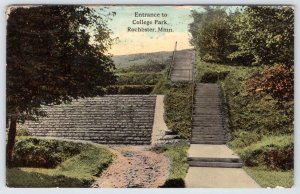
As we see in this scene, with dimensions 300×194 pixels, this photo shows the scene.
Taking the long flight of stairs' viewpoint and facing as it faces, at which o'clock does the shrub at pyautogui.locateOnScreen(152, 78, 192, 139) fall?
The shrub is roughly at 3 o'clock from the long flight of stairs.

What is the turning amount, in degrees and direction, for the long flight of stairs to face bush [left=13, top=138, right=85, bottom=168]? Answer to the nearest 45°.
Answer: approximately 90° to its right
